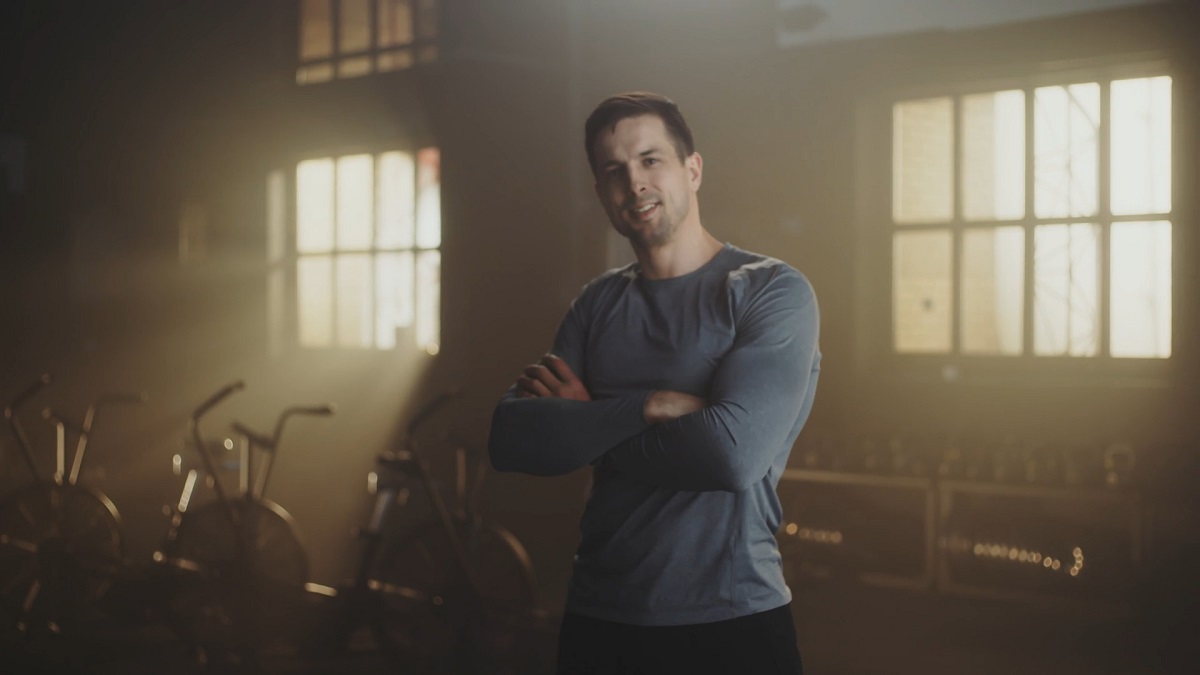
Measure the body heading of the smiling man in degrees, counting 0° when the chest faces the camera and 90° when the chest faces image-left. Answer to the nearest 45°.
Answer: approximately 45°

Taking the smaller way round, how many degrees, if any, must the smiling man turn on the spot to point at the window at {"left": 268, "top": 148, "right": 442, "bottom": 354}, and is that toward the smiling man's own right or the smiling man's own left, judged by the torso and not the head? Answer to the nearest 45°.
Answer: approximately 135° to the smiling man's own right

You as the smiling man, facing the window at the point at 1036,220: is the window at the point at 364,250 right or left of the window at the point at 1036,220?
left

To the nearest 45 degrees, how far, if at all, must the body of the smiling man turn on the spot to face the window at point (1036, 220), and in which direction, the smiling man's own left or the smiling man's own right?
approximately 180°

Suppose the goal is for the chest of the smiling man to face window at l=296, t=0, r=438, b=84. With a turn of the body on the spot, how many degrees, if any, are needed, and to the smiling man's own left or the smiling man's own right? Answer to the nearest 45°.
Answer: approximately 135° to the smiling man's own right
